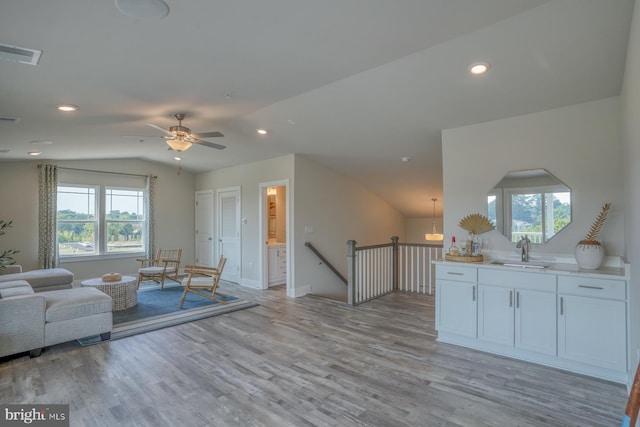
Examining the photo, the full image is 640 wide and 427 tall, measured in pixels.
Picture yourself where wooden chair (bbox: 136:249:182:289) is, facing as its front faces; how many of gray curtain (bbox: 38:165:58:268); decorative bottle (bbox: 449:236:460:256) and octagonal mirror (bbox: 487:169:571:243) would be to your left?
2

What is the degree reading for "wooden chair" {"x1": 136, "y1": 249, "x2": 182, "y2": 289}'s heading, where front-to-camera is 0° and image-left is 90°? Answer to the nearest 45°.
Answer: approximately 45°

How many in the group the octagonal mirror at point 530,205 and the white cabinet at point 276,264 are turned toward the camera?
2

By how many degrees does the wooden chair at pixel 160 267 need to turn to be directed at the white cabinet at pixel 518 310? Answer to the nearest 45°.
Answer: approximately 90° to its left

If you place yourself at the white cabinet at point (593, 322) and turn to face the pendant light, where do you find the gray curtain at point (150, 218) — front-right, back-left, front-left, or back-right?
front-left

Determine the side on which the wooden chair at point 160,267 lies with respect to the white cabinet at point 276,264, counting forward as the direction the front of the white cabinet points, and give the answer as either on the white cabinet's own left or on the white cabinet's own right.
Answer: on the white cabinet's own right

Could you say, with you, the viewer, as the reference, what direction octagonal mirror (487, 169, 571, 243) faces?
facing the viewer

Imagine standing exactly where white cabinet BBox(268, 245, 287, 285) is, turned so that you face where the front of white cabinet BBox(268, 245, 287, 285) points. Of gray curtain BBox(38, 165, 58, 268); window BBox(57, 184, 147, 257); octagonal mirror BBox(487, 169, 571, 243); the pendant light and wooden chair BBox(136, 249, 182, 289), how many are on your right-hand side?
3

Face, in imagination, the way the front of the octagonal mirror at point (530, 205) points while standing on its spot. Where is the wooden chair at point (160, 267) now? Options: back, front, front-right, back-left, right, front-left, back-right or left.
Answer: right

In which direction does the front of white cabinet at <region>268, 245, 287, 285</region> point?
toward the camera

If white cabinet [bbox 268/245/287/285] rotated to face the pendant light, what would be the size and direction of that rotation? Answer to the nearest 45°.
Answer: approximately 90° to its left

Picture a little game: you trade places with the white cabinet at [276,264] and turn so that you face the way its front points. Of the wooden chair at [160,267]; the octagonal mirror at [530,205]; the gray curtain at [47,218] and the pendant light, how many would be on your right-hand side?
2
